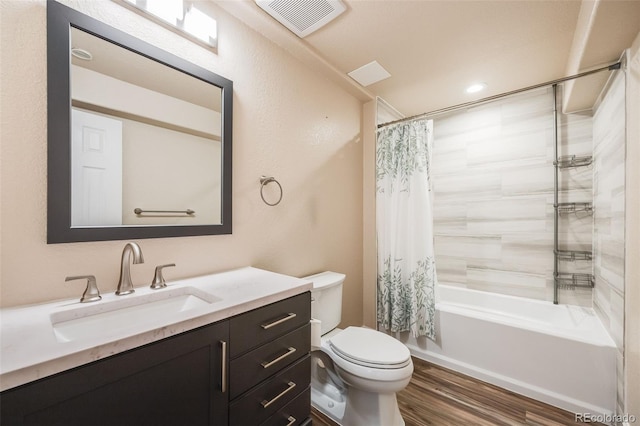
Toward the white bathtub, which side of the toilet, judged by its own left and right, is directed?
left

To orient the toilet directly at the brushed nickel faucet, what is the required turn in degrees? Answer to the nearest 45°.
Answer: approximately 90° to its right

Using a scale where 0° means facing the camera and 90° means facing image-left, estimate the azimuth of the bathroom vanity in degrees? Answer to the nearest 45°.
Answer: approximately 315°
